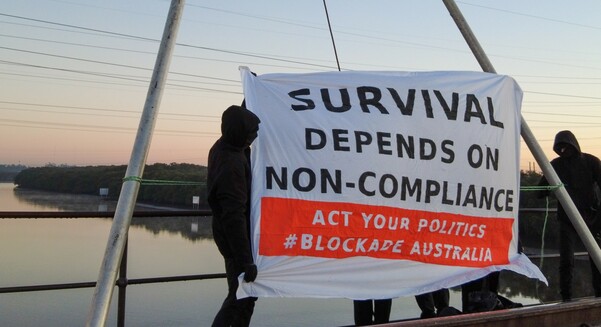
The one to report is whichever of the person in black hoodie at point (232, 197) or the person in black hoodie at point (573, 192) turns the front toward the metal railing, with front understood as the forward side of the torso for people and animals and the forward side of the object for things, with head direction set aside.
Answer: the person in black hoodie at point (573, 192)

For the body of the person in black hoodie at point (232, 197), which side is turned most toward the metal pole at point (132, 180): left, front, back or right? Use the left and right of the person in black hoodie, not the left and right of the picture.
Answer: back

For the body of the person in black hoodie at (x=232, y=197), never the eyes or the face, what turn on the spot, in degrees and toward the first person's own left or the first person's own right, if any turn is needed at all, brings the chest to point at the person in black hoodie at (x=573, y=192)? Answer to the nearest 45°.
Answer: approximately 45° to the first person's own left

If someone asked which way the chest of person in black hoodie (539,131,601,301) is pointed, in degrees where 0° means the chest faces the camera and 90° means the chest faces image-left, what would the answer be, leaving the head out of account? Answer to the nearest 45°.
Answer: approximately 45°

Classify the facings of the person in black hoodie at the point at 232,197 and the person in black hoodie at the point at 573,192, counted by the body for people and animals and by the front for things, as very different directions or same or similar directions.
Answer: very different directions

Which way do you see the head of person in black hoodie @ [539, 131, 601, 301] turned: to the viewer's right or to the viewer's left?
to the viewer's left

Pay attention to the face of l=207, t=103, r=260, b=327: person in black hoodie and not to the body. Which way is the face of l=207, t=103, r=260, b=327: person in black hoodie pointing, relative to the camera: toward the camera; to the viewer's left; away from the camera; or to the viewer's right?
to the viewer's right

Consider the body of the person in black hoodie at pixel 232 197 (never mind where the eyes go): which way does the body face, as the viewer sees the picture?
to the viewer's right

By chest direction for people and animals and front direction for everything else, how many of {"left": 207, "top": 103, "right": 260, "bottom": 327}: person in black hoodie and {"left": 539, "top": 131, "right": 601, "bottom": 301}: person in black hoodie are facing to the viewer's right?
1
